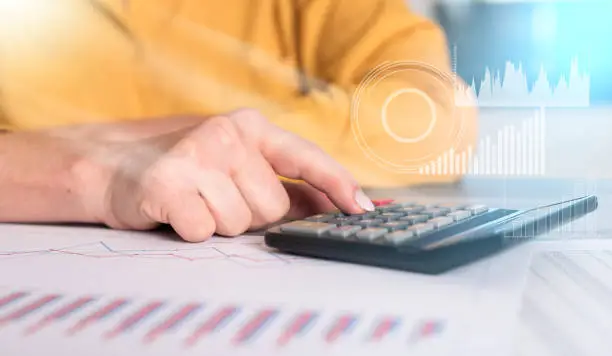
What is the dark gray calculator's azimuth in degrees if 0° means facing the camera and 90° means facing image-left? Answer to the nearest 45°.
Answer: approximately 135°
